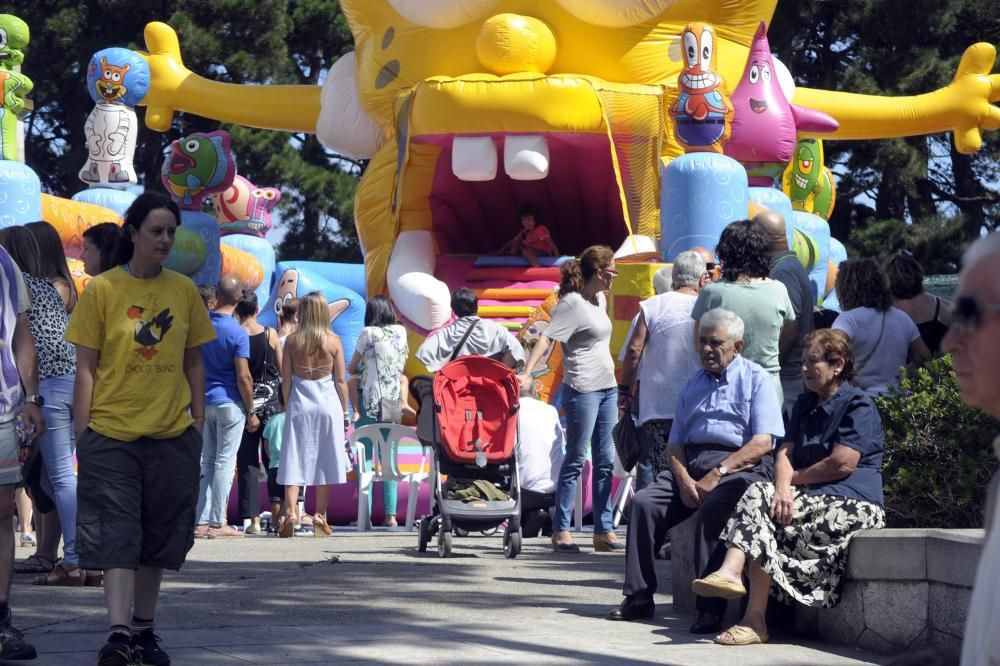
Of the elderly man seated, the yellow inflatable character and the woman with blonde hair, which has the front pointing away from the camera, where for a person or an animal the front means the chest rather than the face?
the woman with blonde hair

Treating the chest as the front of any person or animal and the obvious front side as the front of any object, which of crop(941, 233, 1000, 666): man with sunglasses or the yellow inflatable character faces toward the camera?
the yellow inflatable character

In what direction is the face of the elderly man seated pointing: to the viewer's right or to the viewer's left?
to the viewer's left

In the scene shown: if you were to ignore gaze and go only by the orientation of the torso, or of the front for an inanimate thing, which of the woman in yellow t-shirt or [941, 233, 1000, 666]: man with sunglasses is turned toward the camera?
the woman in yellow t-shirt

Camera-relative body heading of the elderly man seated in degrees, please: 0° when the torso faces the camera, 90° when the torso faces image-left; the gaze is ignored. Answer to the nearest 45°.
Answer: approximately 45°

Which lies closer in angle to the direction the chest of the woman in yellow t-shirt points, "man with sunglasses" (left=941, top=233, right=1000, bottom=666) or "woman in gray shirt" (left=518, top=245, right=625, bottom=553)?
the man with sunglasses

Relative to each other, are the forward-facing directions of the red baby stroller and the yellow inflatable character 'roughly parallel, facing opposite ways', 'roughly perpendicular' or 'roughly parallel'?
roughly parallel

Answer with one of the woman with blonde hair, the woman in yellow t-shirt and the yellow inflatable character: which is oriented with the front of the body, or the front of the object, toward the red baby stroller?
the yellow inflatable character

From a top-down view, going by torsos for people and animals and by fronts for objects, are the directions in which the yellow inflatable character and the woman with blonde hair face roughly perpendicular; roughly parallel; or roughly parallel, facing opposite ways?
roughly parallel, facing opposite ways

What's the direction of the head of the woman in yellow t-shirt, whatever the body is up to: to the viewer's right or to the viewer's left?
to the viewer's right

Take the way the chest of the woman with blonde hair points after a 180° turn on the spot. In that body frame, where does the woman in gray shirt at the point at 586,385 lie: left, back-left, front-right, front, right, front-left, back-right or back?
front-left

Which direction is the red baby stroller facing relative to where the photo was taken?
toward the camera

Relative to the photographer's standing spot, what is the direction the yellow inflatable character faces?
facing the viewer

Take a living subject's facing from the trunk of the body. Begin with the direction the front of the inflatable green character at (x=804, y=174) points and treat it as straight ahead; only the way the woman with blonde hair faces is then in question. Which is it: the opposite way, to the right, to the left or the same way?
the opposite way

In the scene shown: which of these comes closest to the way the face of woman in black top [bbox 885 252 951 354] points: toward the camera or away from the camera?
away from the camera
